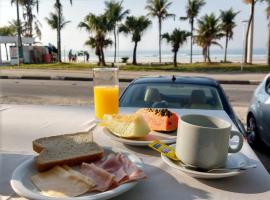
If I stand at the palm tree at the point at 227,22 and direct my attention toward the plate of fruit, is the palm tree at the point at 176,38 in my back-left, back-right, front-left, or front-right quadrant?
front-right

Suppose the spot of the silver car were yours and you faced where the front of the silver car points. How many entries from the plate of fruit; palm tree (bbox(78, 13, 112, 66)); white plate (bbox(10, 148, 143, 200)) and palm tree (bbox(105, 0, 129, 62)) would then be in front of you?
2

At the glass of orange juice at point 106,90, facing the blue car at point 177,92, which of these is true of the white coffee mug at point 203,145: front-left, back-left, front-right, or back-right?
back-right

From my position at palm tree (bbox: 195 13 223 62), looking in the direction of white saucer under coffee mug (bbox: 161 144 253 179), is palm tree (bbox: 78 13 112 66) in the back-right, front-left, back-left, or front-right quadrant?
front-right
